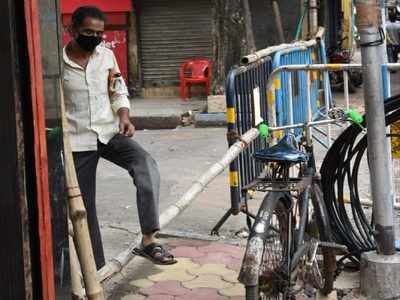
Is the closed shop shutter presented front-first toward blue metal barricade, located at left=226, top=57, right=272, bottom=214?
yes

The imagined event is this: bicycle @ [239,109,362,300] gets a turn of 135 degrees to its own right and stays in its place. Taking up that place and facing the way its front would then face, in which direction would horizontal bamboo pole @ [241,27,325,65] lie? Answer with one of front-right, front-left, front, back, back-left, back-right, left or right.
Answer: back

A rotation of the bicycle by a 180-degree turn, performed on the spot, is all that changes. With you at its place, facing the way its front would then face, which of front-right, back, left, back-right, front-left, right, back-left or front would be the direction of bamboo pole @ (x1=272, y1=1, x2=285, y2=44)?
back-right

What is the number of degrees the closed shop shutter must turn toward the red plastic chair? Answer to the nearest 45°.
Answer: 0° — it already faces it

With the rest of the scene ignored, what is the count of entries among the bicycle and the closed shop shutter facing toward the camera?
1

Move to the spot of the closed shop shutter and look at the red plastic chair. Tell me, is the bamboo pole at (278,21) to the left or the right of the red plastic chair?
left

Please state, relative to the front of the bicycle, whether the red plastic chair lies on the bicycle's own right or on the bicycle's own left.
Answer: on the bicycle's own left

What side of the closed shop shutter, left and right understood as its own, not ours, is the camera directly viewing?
front

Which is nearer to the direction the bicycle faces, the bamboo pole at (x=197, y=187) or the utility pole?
the utility pole

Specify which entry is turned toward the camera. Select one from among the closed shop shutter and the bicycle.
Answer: the closed shop shutter

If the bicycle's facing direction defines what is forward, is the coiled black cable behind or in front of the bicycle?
in front

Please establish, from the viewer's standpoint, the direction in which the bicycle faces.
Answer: facing away from the viewer and to the right of the viewer

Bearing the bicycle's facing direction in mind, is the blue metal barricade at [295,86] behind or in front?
in front
